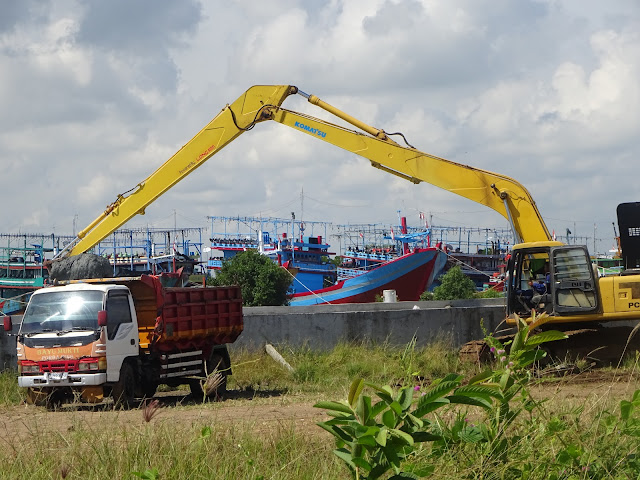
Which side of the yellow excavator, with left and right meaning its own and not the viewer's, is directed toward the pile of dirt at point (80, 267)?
front

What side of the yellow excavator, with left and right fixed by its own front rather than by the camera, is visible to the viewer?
left

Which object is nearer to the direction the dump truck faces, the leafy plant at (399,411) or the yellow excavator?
the leafy plant

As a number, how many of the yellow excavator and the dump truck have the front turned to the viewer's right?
0

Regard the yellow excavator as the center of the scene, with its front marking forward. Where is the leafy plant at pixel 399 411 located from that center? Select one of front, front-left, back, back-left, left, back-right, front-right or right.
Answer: left

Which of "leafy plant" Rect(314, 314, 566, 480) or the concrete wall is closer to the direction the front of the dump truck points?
the leafy plant

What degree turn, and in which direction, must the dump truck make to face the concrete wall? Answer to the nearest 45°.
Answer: approximately 180°

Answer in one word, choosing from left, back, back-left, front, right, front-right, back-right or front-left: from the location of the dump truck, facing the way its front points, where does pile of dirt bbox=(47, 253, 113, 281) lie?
back-right

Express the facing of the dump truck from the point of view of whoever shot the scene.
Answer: facing the viewer and to the left of the viewer

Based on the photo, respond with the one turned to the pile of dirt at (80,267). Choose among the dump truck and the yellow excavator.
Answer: the yellow excavator

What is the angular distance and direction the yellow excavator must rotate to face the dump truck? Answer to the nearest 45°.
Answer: approximately 45° to its left

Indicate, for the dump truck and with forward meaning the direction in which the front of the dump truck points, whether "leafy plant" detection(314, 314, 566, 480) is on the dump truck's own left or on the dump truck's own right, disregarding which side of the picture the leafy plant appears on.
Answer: on the dump truck's own left
